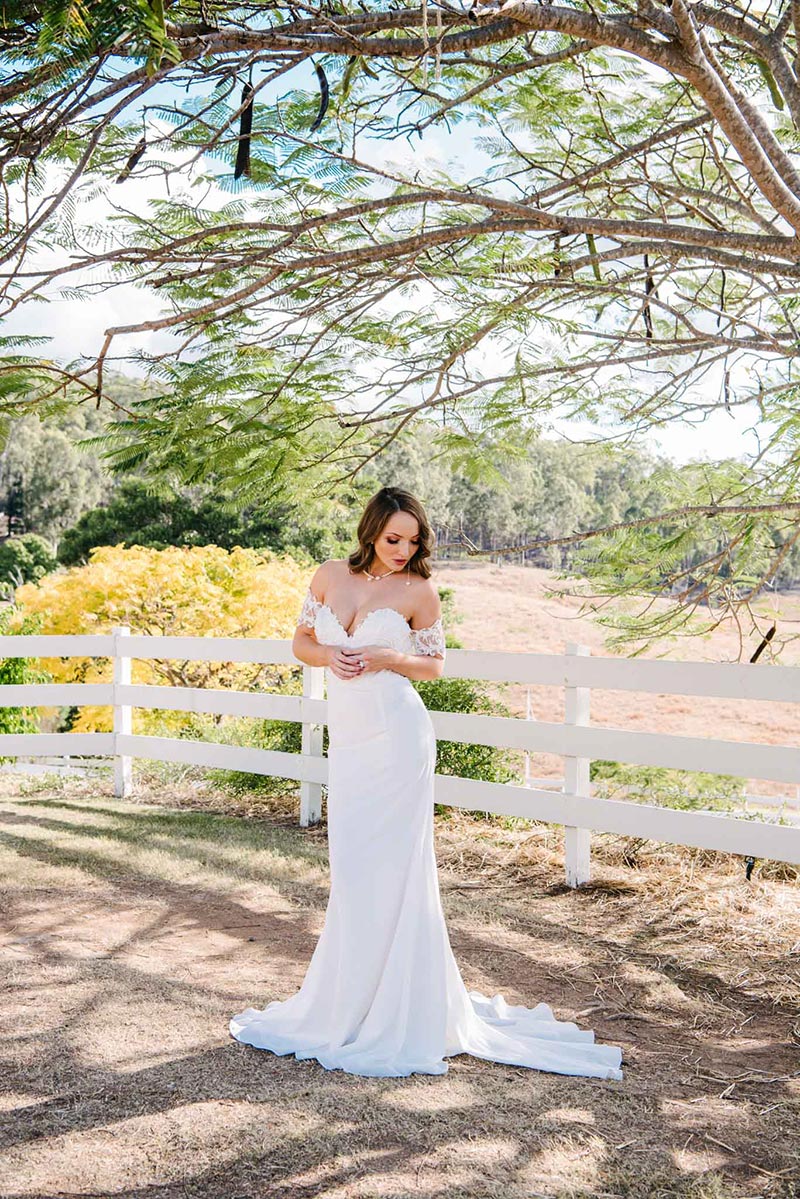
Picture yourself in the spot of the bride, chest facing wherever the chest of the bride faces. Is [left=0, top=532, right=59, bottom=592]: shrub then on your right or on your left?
on your right

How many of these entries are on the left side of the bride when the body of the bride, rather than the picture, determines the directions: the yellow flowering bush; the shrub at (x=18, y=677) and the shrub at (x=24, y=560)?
0

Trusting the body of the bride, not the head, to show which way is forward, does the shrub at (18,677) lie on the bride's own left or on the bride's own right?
on the bride's own right

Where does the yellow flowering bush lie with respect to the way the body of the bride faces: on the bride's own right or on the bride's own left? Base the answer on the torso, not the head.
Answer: on the bride's own right

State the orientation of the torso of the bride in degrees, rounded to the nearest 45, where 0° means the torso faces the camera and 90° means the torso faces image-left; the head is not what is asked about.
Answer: approximately 45°
